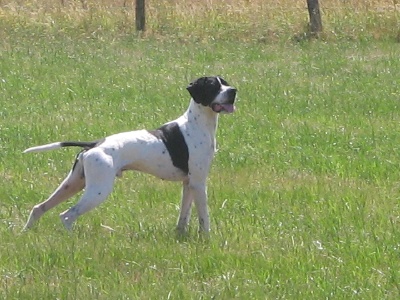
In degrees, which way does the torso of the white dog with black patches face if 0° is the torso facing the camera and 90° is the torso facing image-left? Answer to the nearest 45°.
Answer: approximately 270°

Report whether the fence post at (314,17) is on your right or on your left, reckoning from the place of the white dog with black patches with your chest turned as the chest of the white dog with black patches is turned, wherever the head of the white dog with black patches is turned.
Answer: on your left

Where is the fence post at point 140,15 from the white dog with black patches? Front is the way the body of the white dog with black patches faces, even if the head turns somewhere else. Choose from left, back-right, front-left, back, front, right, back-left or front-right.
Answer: left
